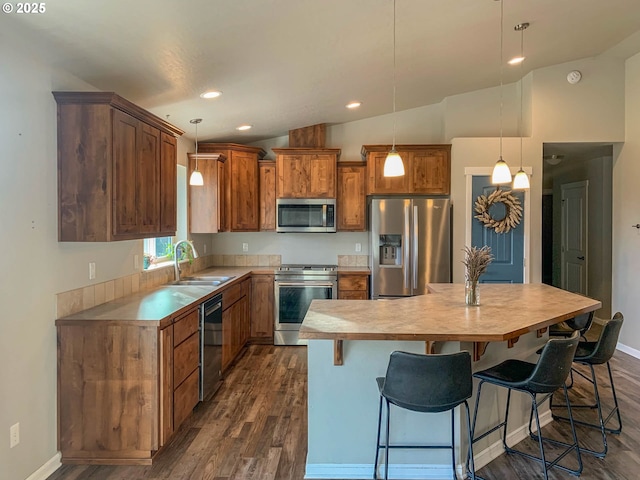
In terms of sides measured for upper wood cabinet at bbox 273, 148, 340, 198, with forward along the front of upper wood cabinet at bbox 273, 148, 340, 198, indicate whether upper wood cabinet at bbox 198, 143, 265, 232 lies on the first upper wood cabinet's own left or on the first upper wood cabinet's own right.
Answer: on the first upper wood cabinet's own right

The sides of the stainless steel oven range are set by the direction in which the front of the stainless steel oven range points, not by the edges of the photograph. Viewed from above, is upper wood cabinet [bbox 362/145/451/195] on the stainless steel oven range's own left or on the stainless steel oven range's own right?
on the stainless steel oven range's own left

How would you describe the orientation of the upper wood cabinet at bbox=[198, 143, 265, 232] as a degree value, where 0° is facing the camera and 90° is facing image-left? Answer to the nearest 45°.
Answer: approximately 315°

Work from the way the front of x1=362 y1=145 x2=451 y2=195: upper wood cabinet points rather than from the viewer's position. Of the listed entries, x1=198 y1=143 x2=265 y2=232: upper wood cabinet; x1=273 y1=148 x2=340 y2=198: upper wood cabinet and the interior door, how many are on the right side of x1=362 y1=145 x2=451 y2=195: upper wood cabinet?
2

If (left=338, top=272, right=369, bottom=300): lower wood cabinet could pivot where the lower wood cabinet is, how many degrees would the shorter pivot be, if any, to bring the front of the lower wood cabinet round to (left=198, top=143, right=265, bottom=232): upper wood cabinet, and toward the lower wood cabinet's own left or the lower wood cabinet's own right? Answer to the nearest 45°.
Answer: approximately 90° to the lower wood cabinet's own right

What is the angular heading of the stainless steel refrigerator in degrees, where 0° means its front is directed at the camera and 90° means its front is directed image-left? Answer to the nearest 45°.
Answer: approximately 0°

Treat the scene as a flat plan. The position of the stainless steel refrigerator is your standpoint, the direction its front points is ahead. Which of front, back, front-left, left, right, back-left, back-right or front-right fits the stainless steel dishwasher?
front-right

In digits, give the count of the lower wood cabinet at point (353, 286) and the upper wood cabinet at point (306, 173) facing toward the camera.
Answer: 2

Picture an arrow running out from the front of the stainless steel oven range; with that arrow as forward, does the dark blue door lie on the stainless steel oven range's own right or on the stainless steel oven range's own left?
on the stainless steel oven range's own left
